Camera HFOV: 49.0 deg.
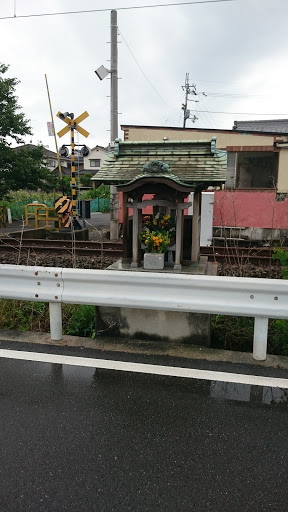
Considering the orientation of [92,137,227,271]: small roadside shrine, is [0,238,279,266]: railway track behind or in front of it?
behind

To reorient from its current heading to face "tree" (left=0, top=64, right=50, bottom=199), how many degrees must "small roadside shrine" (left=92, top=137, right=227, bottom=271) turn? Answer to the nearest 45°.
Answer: approximately 135° to its right

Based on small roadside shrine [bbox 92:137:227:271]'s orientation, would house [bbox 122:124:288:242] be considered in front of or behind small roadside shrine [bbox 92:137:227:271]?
behind

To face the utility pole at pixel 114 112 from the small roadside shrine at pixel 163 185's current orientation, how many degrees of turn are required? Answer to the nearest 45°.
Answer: approximately 180°

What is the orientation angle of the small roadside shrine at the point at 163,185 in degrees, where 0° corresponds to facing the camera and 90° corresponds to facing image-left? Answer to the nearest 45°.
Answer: approximately 0°
